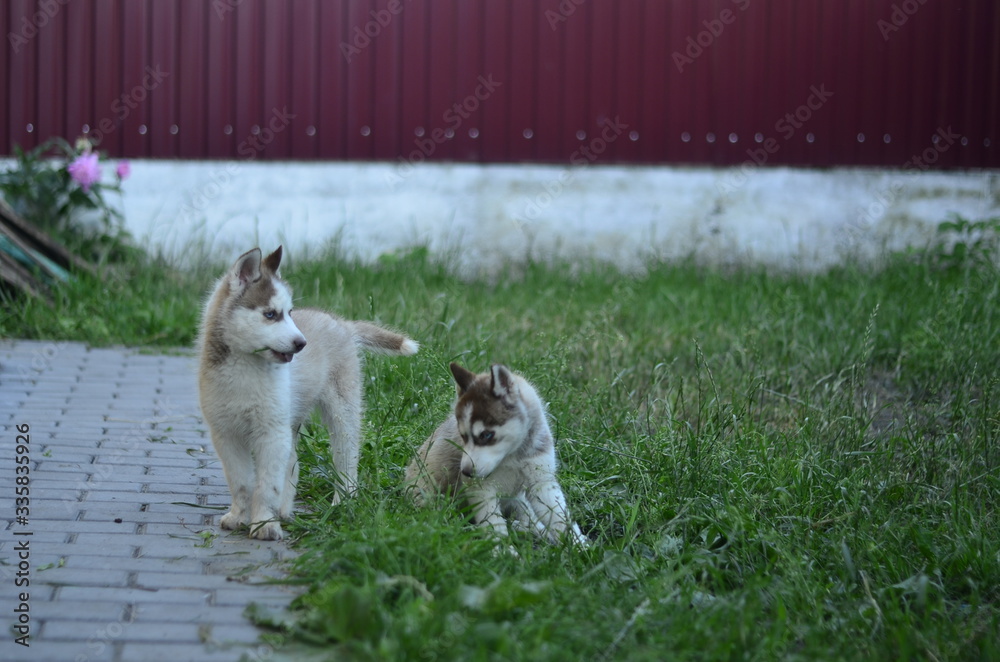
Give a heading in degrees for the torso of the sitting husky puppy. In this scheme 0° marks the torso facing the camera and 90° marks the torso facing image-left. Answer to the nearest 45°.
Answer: approximately 315°

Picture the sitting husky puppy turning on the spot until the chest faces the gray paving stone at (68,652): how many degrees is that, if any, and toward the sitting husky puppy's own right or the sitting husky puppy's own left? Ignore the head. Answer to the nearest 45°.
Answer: approximately 90° to the sitting husky puppy's own right

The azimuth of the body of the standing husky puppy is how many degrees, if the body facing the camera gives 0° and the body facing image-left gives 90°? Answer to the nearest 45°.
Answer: approximately 45°

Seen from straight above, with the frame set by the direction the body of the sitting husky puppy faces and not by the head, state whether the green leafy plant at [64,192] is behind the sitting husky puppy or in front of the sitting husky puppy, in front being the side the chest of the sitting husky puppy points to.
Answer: behind

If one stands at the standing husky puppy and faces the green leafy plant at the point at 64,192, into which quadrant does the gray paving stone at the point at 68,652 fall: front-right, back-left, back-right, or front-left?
back-left

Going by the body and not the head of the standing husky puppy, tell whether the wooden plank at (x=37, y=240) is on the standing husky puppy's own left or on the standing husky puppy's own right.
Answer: on the standing husky puppy's own right

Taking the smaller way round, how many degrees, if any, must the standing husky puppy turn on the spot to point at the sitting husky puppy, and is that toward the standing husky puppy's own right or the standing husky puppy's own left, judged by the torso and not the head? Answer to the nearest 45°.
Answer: approximately 135° to the standing husky puppy's own left

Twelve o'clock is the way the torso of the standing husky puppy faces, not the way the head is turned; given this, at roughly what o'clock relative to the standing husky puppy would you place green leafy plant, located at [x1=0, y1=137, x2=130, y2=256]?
The green leafy plant is roughly at 4 o'clock from the standing husky puppy.

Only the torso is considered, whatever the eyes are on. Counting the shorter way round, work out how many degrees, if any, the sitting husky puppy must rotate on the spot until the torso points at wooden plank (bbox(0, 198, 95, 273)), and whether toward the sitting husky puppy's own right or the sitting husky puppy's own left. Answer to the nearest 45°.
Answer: approximately 180°

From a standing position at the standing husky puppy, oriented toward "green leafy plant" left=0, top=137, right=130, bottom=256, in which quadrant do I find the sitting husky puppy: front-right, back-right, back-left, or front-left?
back-right
